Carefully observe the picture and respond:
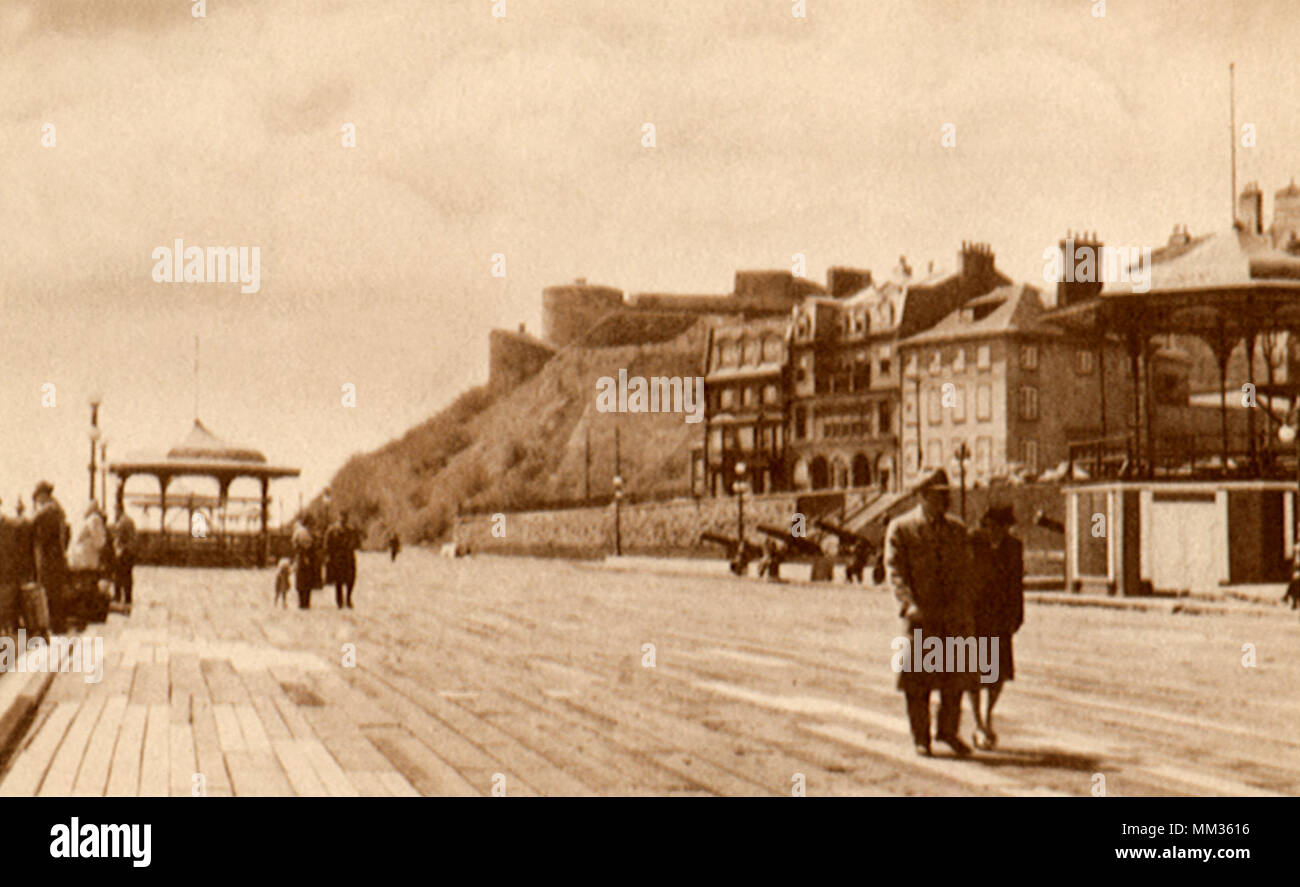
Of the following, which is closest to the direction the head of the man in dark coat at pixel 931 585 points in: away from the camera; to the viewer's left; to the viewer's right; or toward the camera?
toward the camera

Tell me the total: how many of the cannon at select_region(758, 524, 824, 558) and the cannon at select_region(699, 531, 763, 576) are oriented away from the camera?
0

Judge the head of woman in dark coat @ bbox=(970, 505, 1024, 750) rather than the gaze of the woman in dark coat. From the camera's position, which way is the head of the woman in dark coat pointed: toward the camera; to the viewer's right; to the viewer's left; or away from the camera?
toward the camera

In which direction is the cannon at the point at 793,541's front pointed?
to the viewer's left

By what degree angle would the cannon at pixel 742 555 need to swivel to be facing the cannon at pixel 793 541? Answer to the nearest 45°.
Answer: approximately 135° to its left

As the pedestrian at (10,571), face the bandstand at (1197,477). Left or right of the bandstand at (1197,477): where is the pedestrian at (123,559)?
left

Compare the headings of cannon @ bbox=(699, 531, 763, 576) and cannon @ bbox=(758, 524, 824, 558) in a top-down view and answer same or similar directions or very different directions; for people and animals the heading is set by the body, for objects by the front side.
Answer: same or similar directions
